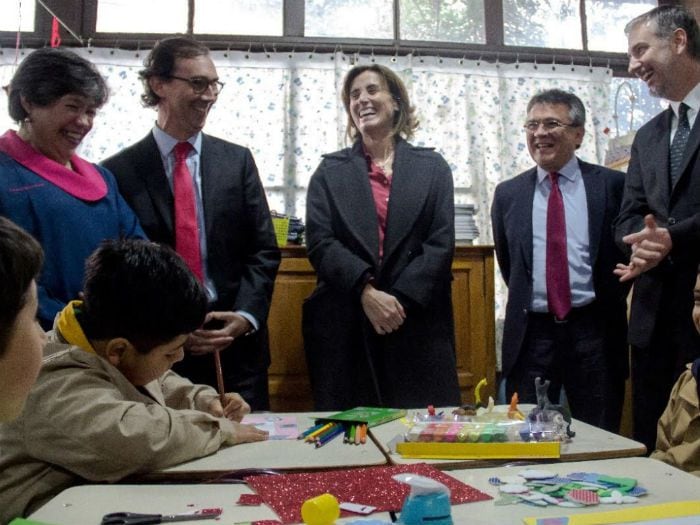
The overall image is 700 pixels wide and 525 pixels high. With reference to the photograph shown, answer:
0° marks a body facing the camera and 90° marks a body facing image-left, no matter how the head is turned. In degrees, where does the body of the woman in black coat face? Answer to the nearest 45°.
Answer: approximately 0°

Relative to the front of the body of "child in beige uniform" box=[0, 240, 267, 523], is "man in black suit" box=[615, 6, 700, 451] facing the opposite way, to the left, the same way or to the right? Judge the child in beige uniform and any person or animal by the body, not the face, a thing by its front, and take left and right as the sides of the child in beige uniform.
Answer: the opposite way

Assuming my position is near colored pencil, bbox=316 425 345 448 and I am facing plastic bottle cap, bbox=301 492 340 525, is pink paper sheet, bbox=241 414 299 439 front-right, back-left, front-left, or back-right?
back-right

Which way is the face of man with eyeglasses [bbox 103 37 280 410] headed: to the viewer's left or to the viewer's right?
to the viewer's right

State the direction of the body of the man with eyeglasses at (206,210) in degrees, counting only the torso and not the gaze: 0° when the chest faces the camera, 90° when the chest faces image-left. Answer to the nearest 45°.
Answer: approximately 315°

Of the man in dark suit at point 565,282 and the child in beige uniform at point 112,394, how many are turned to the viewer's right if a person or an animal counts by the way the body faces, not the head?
1

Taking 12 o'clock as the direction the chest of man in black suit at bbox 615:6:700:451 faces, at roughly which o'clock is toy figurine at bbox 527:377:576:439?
The toy figurine is roughly at 11 o'clock from the man in black suit.

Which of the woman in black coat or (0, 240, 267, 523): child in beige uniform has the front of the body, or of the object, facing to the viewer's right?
the child in beige uniform
